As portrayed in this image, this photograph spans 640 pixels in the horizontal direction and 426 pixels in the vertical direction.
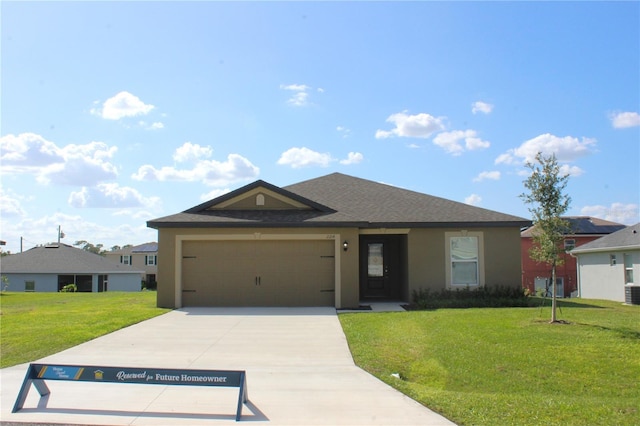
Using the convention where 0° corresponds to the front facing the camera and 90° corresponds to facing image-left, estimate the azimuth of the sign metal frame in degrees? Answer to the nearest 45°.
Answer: approximately 0°

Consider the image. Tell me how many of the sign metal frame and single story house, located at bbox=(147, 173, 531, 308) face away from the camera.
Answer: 0

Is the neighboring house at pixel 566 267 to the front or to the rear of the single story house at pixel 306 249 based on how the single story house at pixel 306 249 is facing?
to the rear

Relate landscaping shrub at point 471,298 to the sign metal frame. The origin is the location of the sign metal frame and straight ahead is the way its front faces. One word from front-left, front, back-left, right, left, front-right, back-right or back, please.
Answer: back-left

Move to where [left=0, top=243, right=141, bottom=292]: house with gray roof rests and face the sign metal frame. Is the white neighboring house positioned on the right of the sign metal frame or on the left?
left

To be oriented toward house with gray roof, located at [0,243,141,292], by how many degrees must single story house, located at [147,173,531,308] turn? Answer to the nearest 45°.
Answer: approximately 135° to its right
